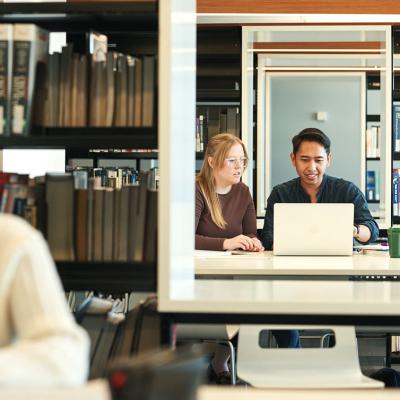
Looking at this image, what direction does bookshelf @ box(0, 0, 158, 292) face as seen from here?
toward the camera

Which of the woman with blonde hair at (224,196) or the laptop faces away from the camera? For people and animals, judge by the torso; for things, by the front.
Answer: the laptop

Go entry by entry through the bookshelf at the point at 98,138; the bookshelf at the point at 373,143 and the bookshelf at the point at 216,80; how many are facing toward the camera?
3

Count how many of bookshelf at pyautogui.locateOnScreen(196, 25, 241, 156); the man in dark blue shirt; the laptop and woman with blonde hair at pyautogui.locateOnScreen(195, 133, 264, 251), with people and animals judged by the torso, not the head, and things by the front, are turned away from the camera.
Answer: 1

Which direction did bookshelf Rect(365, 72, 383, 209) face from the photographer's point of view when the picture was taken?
facing the viewer

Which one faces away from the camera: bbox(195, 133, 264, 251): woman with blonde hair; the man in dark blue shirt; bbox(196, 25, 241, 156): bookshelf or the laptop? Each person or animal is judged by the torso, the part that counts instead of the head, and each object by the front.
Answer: the laptop

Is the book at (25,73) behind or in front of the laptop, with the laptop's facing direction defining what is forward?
behind

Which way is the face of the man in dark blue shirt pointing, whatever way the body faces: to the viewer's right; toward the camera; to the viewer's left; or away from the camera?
toward the camera

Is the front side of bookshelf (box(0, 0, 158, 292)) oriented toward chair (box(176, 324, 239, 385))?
no

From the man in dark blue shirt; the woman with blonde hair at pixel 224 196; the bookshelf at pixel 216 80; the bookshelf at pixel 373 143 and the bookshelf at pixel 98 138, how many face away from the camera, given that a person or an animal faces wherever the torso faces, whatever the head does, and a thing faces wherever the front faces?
0

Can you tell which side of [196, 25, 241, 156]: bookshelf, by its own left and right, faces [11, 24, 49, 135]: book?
front

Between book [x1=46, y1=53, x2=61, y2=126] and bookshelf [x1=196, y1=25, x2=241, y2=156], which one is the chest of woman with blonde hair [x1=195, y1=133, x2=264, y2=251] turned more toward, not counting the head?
the book

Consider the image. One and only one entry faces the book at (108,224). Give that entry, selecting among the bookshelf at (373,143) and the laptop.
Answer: the bookshelf

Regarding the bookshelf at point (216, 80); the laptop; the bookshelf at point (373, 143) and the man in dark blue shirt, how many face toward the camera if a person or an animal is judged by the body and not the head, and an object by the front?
3

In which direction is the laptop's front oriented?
away from the camera

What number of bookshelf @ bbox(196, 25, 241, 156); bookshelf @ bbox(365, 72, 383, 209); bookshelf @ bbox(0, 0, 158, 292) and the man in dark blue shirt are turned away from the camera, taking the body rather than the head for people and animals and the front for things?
0
